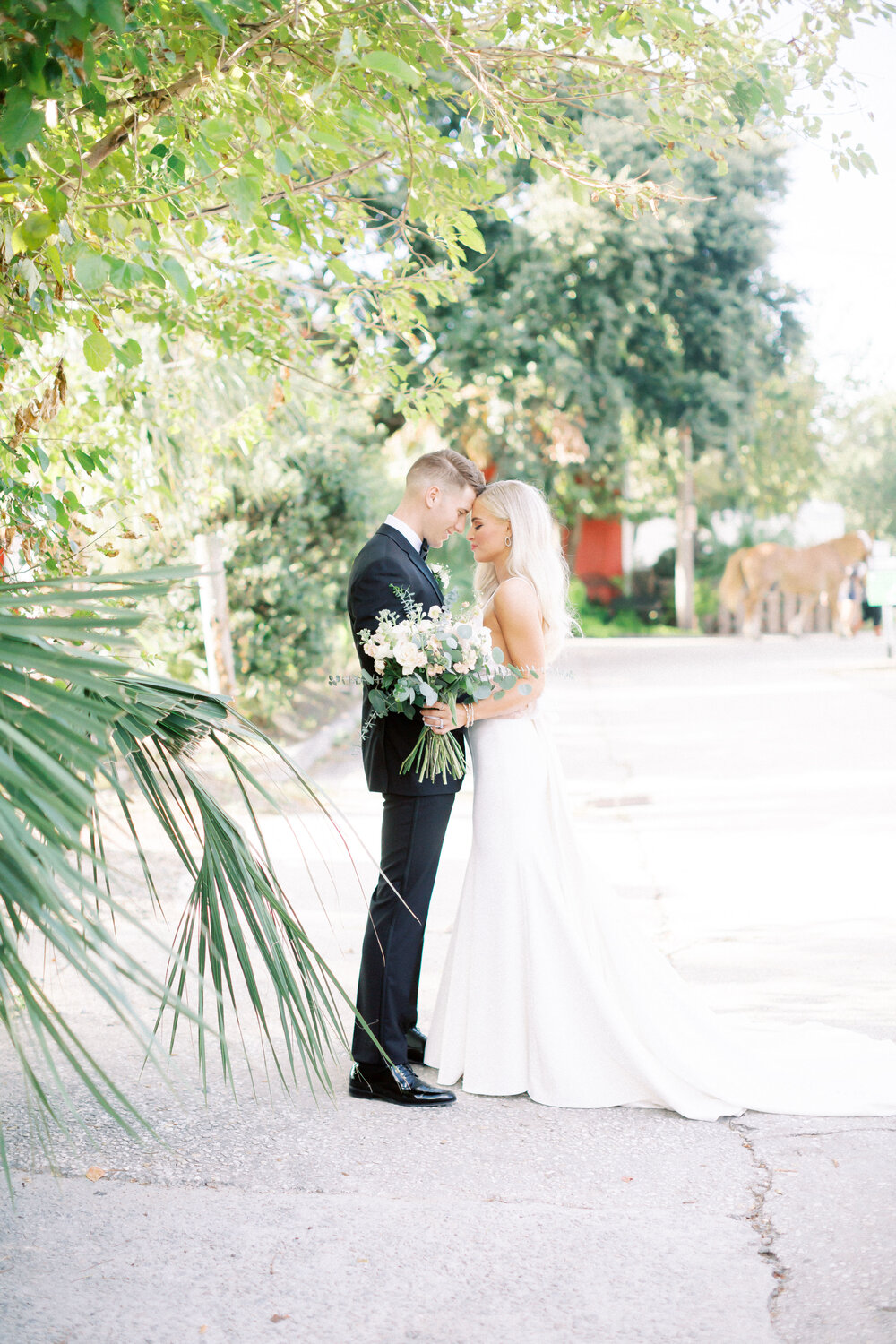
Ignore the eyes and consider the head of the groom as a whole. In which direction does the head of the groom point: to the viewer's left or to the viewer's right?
to the viewer's right

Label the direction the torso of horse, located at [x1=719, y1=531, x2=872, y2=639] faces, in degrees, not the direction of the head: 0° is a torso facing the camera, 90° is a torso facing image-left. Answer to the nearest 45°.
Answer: approximately 270°

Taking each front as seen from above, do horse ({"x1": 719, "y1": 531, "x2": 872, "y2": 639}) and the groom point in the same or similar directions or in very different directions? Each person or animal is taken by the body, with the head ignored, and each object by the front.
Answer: same or similar directions

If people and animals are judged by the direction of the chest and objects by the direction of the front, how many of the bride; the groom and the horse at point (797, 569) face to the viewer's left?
1

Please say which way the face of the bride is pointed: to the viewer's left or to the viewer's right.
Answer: to the viewer's left

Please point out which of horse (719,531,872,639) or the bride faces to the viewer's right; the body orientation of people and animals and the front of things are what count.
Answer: the horse

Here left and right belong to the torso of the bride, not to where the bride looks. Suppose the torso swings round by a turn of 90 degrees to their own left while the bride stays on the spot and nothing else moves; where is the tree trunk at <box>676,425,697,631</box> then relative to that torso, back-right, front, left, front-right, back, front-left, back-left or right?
back

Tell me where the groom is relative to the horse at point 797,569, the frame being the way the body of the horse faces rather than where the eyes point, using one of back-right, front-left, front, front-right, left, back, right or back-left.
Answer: right

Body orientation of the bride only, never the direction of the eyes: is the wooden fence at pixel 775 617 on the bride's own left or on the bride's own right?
on the bride's own right

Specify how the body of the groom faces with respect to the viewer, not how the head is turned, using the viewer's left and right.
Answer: facing to the right of the viewer

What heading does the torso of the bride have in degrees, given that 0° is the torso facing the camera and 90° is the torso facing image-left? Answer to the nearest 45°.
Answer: approximately 90°
